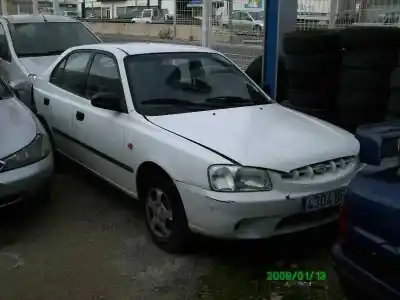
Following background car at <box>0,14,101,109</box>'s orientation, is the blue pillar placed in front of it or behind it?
in front

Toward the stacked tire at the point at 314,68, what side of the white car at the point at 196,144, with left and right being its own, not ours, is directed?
left

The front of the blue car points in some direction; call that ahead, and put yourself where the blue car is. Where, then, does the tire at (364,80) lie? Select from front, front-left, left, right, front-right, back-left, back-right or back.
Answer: front-left

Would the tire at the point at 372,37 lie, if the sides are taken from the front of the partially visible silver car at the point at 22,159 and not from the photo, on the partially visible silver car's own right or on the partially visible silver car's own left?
on the partially visible silver car's own left

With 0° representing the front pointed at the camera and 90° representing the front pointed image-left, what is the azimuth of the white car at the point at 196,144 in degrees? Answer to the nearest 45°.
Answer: approximately 315°

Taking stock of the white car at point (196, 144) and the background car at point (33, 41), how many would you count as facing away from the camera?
0

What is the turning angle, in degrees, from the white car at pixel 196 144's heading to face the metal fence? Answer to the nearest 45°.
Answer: approximately 135° to its left

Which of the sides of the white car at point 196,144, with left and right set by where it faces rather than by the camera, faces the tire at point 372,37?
left

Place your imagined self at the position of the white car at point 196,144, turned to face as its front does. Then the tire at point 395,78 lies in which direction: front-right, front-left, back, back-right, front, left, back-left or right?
left

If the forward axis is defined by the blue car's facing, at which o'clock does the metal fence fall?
The metal fence is roughly at 10 o'clock from the blue car.
